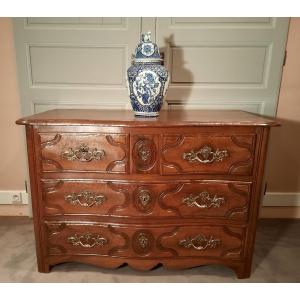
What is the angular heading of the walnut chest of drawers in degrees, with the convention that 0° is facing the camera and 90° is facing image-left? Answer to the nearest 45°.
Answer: approximately 0°

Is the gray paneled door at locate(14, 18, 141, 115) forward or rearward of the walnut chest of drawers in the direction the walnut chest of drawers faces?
rearward
